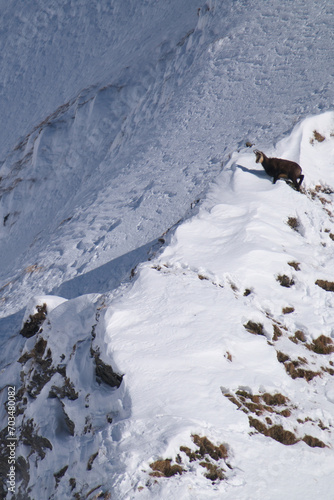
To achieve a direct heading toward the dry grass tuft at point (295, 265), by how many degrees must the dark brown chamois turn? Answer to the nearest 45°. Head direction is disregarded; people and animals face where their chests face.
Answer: approximately 90° to its left

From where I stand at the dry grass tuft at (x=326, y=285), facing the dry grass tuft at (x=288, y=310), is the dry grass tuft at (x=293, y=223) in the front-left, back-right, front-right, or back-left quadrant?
back-right

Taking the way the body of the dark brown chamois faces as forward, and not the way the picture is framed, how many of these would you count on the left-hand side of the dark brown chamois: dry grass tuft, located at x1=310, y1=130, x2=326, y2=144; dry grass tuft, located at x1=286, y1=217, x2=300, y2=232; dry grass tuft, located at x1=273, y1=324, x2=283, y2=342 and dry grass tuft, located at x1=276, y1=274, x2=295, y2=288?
3

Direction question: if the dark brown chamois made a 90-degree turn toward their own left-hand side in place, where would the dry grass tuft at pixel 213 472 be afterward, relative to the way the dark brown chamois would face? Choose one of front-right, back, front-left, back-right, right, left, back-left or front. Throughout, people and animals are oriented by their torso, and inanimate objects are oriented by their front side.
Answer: front

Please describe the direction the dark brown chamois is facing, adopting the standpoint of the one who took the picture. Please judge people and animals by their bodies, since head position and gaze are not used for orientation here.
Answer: facing to the left of the viewer

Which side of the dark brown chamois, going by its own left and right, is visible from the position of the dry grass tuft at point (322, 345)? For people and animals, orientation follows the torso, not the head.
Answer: left

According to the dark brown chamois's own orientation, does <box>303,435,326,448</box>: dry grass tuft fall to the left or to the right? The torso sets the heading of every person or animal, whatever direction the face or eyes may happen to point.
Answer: on its left

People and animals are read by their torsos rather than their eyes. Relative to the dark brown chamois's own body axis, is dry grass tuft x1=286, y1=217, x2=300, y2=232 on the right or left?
on its left

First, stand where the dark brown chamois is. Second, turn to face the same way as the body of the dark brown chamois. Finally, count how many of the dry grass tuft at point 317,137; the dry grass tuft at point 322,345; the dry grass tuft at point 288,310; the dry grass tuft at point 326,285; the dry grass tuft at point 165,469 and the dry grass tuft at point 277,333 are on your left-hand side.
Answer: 5

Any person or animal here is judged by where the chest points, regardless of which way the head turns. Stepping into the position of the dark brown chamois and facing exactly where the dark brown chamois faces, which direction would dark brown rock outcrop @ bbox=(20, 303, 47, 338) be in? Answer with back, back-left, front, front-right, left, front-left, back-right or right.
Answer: front-left

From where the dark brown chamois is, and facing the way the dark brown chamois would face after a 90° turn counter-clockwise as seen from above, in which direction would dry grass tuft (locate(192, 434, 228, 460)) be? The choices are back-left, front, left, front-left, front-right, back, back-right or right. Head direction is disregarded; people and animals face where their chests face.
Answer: front
